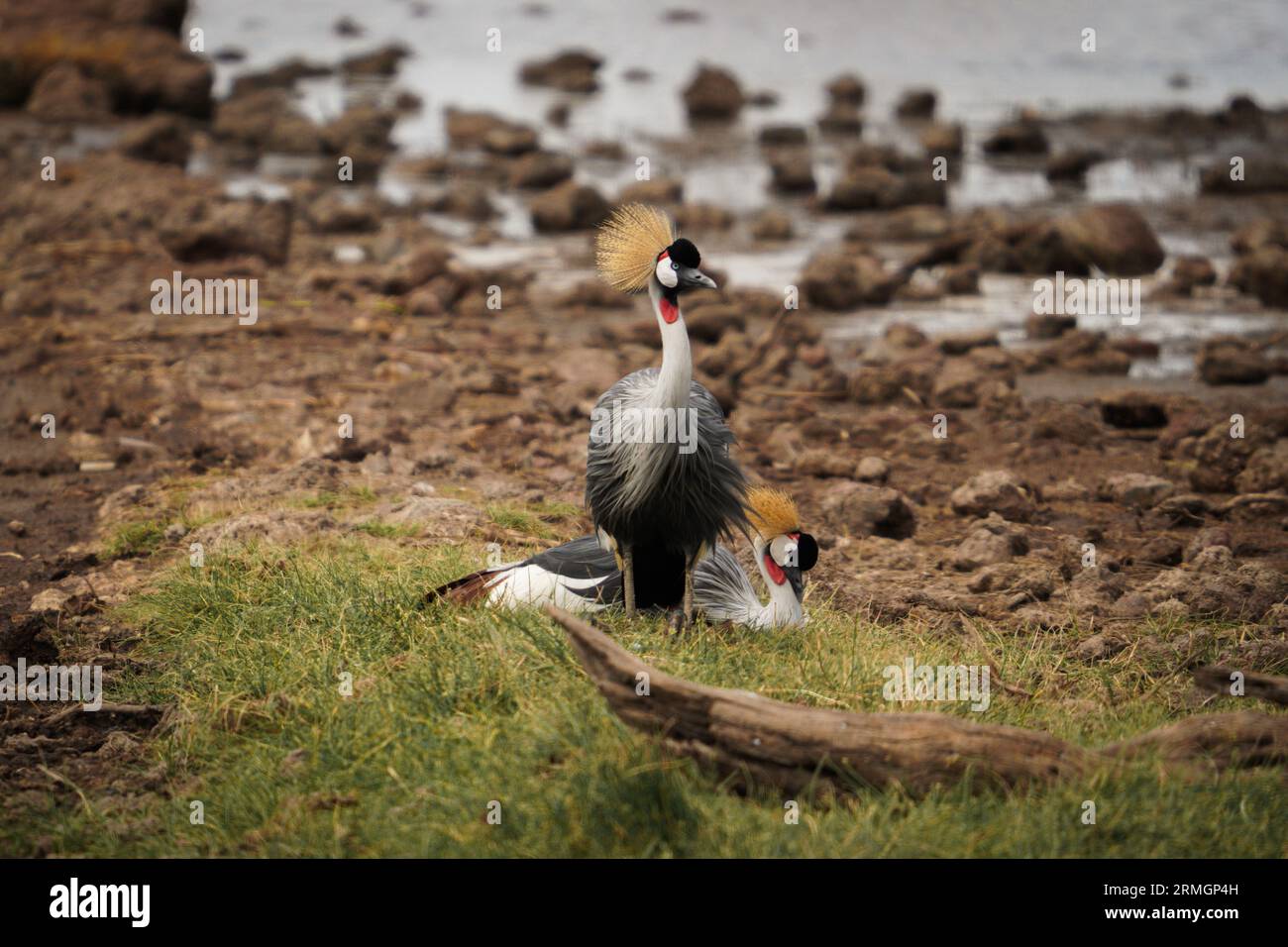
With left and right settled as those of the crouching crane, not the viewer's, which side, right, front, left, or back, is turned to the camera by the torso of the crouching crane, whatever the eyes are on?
right

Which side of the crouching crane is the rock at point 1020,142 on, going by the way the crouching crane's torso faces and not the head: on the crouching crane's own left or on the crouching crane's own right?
on the crouching crane's own left

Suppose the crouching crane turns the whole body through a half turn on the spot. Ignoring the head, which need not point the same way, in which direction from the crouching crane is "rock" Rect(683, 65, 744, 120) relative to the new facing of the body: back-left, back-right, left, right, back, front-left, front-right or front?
right

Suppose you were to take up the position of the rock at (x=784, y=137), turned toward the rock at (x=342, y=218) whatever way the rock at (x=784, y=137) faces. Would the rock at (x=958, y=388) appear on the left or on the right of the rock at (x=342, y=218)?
left

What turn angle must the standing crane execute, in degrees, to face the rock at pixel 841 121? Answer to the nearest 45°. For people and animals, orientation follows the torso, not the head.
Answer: approximately 180°

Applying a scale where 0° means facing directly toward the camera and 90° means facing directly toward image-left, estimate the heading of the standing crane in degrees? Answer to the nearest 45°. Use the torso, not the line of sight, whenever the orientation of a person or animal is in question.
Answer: approximately 0°

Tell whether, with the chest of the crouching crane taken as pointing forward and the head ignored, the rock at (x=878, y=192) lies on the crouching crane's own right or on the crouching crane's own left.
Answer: on the crouching crane's own left

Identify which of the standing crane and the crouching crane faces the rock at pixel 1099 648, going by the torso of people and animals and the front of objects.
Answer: the crouching crane

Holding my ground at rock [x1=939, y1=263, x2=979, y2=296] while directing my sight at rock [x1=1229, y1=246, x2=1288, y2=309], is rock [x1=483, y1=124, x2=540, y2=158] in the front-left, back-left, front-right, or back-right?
back-left

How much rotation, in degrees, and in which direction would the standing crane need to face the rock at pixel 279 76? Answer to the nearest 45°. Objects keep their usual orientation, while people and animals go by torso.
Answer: approximately 180°

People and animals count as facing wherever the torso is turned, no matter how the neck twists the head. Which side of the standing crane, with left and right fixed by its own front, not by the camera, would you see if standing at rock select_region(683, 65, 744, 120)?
back

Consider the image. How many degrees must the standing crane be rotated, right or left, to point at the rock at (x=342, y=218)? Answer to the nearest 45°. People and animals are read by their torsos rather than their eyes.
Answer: approximately 180°

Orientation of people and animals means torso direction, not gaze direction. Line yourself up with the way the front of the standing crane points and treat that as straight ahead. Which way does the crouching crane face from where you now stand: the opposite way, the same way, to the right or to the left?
to the left

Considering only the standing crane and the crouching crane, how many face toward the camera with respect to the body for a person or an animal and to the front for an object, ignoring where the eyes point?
1

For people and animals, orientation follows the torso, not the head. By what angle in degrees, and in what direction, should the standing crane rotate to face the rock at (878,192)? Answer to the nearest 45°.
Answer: approximately 180°
